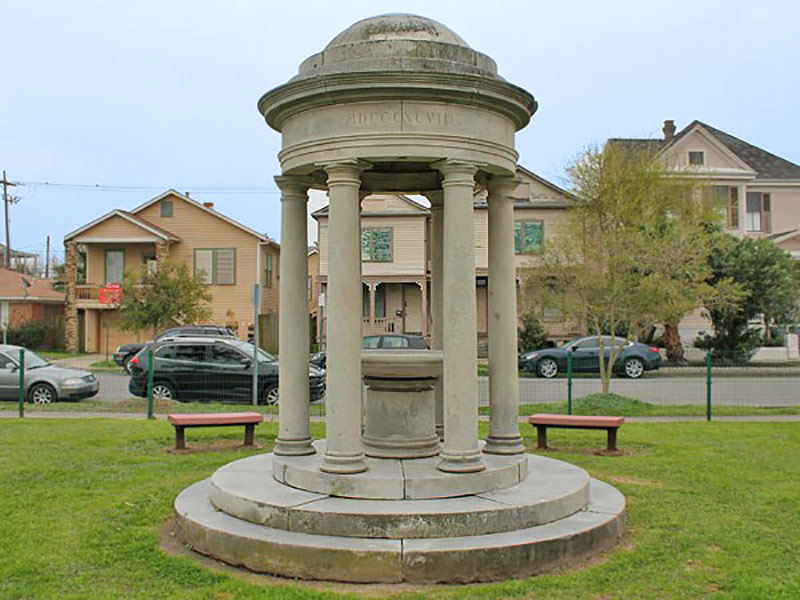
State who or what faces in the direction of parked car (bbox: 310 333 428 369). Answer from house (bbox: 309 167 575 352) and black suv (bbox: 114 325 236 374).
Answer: the house

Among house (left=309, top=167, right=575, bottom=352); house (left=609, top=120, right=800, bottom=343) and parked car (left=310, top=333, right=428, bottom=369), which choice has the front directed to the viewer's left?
the parked car

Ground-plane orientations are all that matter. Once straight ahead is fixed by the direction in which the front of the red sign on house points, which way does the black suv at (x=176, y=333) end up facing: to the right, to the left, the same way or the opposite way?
to the right

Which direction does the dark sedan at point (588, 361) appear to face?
to the viewer's left

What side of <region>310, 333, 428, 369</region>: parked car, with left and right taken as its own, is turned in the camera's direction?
left

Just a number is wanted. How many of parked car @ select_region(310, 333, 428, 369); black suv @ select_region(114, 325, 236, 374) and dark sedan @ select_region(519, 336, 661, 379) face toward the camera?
0

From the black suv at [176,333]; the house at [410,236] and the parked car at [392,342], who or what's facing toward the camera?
the house

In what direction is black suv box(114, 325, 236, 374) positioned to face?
to the viewer's left

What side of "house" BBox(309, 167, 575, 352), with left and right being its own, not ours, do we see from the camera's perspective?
front

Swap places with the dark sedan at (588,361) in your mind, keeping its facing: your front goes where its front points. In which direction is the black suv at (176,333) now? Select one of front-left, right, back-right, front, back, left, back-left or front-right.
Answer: front

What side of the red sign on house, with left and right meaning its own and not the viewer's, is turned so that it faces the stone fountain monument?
front

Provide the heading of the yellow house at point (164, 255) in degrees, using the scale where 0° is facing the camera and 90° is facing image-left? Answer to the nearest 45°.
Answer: approximately 0°
